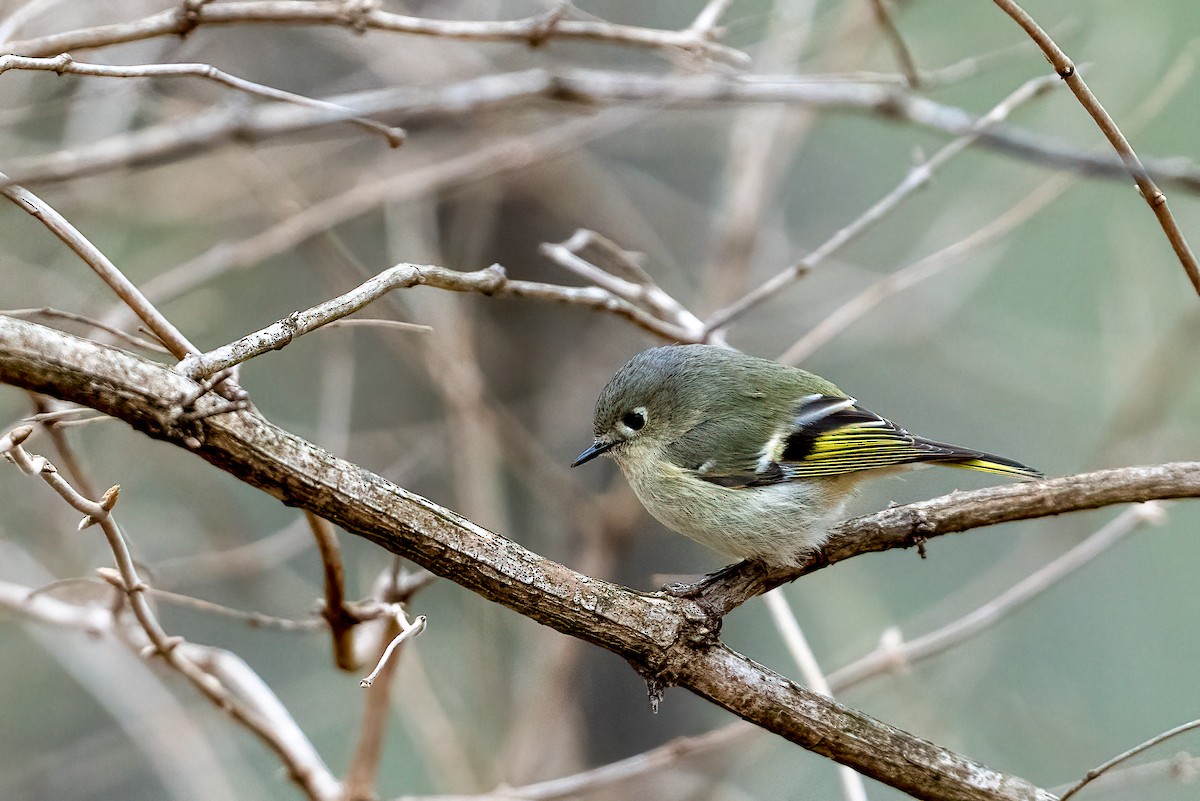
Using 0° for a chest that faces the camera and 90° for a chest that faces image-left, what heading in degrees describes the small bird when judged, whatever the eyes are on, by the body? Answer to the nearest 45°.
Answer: approximately 90°
